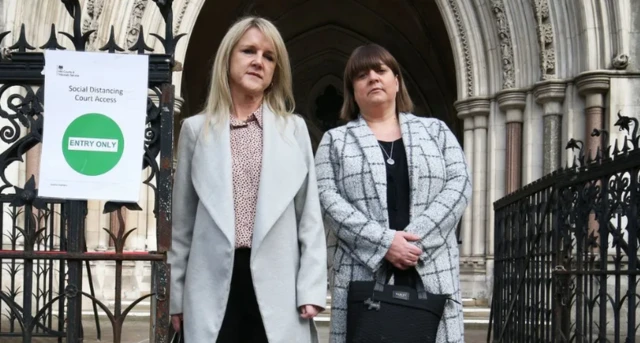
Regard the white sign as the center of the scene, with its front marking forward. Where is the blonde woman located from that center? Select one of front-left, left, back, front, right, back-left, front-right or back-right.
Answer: front-left

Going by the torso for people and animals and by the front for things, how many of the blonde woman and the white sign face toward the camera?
2

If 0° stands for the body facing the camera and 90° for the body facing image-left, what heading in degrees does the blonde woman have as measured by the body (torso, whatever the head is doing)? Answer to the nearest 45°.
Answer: approximately 0°

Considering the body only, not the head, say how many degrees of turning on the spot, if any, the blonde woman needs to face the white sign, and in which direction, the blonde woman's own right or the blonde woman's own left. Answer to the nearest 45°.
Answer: approximately 135° to the blonde woman's own right

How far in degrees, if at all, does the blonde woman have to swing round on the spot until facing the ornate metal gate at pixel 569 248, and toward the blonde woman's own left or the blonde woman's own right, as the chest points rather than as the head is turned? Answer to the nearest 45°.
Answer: approximately 135° to the blonde woman's own left

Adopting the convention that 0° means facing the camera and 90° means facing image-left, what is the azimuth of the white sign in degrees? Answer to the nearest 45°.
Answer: approximately 0°
